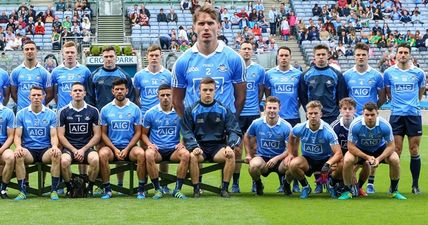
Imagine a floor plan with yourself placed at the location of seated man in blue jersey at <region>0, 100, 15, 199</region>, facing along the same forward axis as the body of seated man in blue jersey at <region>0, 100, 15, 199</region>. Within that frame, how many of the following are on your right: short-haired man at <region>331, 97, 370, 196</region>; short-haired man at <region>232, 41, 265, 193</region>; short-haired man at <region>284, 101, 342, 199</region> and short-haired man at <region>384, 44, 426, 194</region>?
0

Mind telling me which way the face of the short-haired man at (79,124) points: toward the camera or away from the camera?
toward the camera

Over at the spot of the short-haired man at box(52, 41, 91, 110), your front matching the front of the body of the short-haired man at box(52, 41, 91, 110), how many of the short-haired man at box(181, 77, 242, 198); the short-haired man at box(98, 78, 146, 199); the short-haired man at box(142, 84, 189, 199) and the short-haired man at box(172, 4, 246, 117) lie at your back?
0

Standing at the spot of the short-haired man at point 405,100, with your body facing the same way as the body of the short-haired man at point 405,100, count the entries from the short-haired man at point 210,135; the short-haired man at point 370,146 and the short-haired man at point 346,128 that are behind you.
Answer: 0

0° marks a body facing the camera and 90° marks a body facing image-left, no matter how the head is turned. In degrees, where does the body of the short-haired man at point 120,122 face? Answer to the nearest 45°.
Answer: approximately 0°

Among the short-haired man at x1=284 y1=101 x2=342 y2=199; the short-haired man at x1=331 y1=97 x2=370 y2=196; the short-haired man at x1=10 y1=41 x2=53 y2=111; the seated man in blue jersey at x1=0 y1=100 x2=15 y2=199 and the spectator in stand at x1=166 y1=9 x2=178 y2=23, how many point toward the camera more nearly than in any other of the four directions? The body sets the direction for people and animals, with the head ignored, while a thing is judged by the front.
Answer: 5

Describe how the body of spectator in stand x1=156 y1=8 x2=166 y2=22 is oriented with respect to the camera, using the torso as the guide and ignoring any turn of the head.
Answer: toward the camera

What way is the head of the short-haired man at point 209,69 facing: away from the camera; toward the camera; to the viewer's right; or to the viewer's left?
toward the camera

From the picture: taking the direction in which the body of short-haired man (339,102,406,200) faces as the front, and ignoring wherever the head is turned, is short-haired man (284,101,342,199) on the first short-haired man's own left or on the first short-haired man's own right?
on the first short-haired man's own right

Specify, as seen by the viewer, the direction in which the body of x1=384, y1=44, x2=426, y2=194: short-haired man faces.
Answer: toward the camera

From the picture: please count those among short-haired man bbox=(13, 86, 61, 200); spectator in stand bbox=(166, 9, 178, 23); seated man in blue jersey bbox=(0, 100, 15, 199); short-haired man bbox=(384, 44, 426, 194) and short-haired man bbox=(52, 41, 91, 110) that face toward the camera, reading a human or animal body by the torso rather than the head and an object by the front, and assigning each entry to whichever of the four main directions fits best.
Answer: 5

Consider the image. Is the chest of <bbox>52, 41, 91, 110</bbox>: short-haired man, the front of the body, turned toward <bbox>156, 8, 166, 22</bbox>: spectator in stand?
no

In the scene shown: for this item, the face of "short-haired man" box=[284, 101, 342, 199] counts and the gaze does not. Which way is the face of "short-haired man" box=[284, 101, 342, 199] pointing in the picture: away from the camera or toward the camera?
toward the camera

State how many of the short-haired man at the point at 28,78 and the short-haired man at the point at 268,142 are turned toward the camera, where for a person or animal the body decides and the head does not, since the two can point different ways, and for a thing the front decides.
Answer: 2

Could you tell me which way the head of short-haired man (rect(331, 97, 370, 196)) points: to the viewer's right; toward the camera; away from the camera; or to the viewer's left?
toward the camera

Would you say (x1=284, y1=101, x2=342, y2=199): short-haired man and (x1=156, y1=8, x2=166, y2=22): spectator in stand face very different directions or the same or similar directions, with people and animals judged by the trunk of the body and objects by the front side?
same or similar directions

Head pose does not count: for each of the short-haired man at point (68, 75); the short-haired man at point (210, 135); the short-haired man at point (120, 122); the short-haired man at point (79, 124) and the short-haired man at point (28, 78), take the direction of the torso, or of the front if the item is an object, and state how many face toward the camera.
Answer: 5

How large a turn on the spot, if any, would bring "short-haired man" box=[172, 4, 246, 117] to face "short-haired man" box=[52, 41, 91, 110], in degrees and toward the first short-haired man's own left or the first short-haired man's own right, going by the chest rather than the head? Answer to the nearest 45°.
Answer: approximately 135° to the first short-haired man's own right

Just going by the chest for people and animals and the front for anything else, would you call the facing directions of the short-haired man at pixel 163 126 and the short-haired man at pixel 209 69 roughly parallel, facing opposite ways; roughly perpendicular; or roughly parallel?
roughly parallel

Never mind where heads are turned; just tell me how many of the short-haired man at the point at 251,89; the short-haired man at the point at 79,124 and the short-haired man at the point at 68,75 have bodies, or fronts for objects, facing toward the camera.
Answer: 3
